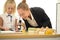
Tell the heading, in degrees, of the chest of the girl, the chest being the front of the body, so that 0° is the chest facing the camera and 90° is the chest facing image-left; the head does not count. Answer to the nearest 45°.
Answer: approximately 0°
